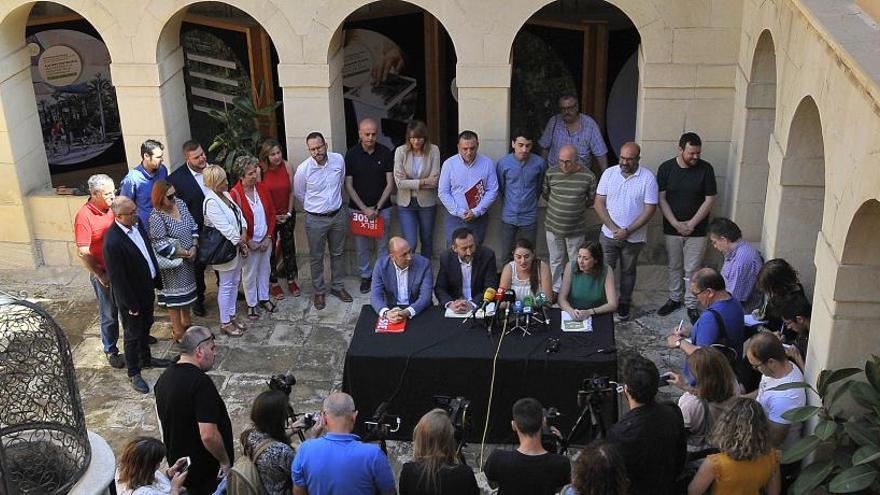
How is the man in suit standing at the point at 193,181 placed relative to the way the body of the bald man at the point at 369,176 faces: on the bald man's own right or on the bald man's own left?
on the bald man's own right

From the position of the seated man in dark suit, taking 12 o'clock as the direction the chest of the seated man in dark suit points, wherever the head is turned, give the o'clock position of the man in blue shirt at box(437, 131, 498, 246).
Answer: The man in blue shirt is roughly at 6 o'clock from the seated man in dark suit.

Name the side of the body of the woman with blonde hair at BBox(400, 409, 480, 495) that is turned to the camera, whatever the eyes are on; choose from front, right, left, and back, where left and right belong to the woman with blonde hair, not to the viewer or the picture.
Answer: back

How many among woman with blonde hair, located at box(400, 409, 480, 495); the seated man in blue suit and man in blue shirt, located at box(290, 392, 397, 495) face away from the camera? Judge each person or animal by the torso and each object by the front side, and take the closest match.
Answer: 2

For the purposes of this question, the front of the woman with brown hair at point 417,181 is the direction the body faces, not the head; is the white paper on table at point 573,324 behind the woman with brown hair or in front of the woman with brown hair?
in front

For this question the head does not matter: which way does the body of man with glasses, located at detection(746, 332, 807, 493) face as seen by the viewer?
to the viewer's left

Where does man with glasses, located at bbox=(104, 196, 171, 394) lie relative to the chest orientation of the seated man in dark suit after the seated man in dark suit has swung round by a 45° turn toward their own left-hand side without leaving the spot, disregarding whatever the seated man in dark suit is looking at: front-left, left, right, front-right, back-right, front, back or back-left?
back-right

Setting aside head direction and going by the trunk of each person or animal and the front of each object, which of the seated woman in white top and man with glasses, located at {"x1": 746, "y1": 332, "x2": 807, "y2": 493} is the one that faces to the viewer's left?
the man with glasses

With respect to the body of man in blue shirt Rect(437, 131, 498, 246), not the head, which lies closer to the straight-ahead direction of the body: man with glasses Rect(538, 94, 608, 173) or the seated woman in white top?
the seated woman in white top

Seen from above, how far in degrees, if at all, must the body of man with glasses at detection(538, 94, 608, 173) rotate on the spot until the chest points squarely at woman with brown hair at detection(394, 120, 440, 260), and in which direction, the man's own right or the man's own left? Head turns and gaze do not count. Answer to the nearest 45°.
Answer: approximately 90° to the man's own right

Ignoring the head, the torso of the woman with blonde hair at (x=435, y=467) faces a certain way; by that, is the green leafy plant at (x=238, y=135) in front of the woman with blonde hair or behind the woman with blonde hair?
in front
